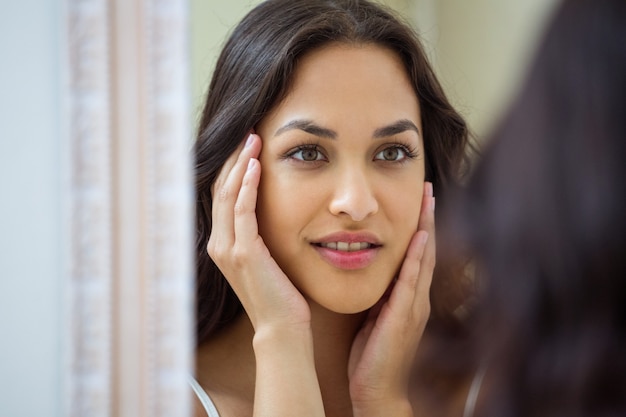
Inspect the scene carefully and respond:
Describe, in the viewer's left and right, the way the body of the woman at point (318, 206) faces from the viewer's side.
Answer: facing the viewer and to the right of the viewer

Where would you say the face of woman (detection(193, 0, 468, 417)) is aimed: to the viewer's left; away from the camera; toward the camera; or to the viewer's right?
toward the camera
